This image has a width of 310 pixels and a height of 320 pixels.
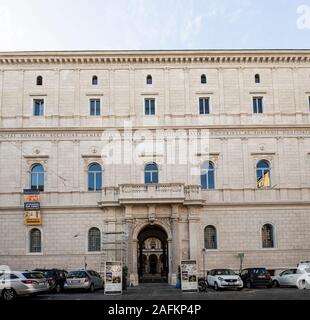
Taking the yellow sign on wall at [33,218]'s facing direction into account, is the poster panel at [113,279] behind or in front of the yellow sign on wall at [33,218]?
in front

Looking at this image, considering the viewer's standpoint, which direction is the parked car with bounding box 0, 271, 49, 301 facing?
facing away from the viewer and to the left of the viewer

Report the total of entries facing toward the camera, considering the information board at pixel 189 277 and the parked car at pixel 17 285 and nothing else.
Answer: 1

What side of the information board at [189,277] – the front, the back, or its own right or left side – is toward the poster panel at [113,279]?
right

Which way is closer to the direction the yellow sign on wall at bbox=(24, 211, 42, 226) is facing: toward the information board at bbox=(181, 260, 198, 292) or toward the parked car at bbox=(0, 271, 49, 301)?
the parked car

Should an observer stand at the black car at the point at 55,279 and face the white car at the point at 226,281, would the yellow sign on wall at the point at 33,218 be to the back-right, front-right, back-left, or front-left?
back-left

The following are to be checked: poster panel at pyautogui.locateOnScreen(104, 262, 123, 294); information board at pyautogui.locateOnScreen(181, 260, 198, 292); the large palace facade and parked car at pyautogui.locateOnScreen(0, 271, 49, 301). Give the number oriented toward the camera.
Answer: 3

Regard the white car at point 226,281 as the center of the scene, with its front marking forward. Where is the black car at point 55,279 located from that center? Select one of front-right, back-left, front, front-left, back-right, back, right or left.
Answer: back-right

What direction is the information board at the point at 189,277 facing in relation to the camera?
toward the camera

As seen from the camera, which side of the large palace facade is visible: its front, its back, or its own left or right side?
front
